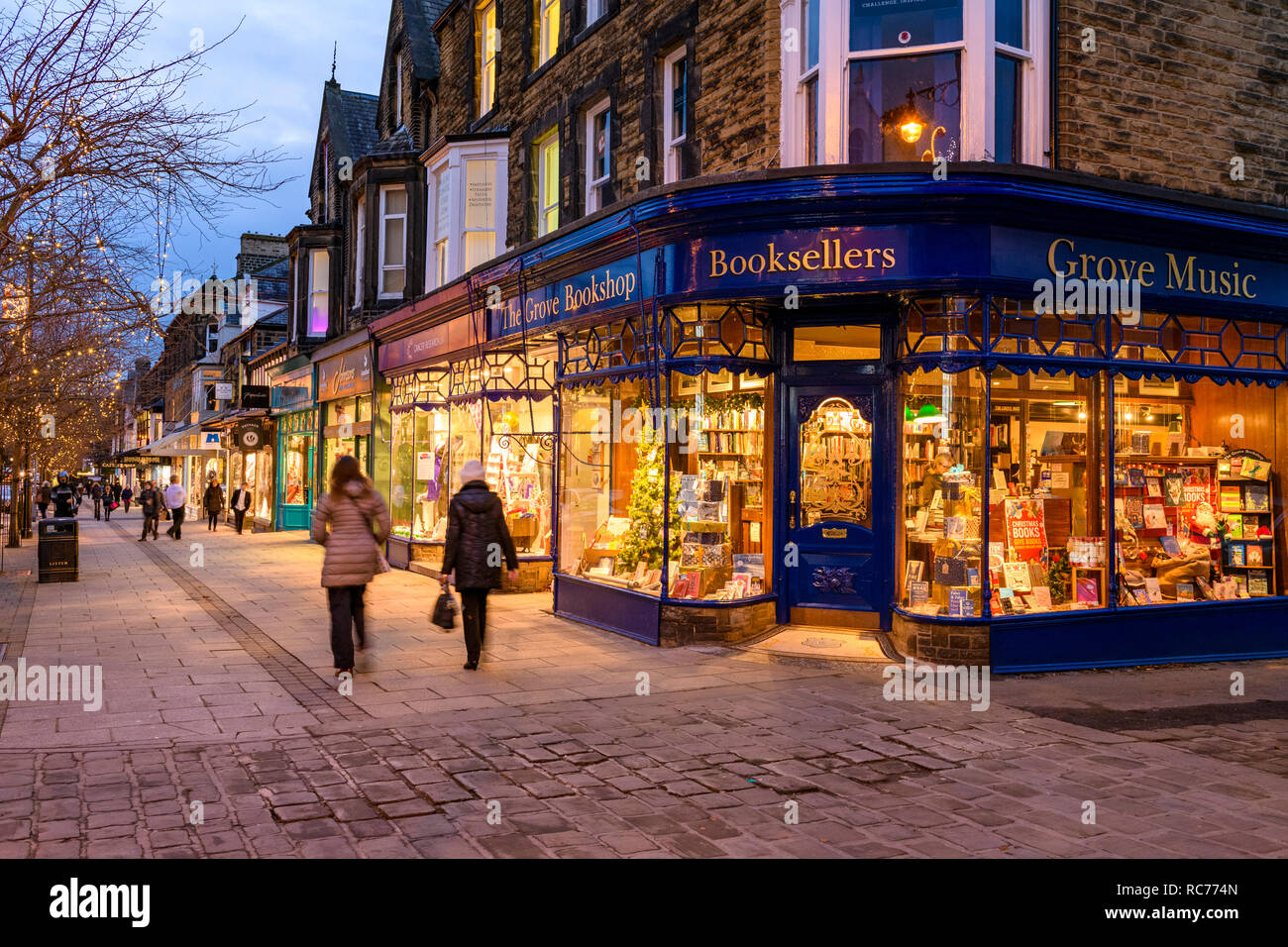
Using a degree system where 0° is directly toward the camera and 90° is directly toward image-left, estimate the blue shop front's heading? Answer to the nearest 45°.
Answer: approximately 0°

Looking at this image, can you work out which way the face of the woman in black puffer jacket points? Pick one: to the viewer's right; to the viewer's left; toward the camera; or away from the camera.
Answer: away from the camera

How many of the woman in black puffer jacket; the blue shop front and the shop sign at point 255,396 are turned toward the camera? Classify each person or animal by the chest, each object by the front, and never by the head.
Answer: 2

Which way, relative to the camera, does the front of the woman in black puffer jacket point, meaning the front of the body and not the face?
away from the camera

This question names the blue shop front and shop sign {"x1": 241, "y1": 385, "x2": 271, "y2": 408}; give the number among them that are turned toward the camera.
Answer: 2

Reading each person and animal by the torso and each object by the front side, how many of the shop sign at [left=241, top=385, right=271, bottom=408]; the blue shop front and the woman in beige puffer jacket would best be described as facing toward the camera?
2

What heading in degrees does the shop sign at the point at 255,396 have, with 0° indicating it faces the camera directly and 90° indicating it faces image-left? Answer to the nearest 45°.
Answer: approximately 0°

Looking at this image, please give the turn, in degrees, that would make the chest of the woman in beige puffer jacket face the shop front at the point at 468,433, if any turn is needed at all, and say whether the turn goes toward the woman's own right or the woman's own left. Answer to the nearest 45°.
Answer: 0° — they already face it

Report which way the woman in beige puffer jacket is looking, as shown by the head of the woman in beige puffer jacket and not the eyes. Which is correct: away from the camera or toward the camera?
away from the camera
